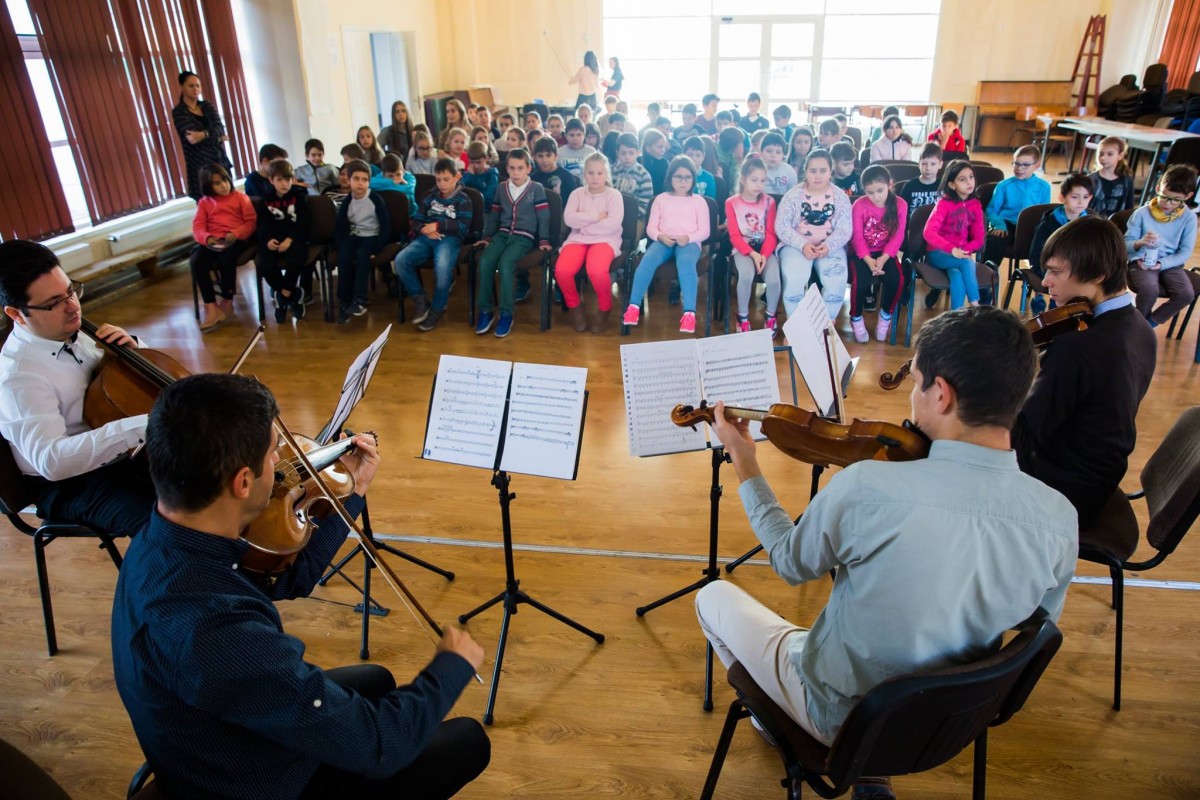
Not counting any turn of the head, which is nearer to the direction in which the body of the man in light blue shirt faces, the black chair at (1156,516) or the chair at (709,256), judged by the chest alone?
the chair

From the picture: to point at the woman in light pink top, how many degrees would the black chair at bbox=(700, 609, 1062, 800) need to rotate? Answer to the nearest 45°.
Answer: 0° — it already faces them

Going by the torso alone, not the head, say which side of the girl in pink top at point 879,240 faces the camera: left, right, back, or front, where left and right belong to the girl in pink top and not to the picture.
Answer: front

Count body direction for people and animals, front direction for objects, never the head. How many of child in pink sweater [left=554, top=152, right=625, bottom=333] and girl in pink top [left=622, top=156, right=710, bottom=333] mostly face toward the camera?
2

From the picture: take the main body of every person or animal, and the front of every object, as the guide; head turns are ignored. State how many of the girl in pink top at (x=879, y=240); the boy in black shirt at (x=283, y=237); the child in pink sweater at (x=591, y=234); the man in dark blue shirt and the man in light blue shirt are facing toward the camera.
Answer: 3

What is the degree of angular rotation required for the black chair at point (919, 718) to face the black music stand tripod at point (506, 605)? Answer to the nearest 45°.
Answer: approximately 45° to its left

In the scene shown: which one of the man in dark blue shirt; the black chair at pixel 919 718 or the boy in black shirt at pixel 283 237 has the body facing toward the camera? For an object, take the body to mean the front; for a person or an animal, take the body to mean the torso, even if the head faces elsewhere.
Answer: the boy in black shirt

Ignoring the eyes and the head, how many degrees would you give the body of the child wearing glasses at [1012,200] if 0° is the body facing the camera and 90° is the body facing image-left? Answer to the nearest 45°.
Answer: approximately 45°

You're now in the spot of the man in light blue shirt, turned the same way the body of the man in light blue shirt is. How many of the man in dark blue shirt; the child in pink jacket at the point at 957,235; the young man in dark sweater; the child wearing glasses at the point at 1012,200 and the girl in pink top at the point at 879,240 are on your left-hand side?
1

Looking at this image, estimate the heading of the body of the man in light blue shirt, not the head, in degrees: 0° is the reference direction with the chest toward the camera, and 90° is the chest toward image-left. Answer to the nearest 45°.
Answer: approximately 135°

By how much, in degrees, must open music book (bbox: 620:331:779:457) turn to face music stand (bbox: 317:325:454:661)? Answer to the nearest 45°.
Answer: approximately 90° to its right

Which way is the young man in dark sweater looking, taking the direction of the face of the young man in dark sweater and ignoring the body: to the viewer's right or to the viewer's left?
to the viewer's left

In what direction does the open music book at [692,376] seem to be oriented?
toward the camera

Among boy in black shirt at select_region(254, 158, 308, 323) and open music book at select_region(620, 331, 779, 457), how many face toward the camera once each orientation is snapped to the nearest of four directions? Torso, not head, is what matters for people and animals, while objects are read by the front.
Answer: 2

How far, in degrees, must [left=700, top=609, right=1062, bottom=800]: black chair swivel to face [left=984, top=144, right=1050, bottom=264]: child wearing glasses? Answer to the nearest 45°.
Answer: approximately 45° to its right

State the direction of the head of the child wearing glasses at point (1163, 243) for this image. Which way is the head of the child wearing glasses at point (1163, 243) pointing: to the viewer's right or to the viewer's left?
to the viewer's left

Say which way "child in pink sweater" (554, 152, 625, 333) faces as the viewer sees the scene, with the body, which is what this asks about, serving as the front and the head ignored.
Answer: toward the camera

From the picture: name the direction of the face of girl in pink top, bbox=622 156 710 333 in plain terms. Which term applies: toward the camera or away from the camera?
toward the camera
